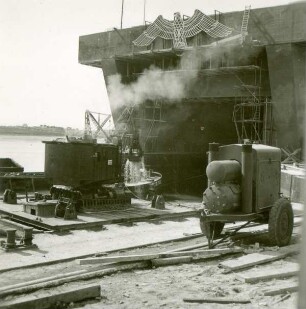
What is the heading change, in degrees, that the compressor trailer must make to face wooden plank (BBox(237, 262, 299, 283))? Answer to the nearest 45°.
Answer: approximately 45° to its left

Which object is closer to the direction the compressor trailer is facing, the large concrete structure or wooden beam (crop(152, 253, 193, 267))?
the wooden beam

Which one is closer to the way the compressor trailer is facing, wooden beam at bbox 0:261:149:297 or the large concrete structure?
the wooden beam

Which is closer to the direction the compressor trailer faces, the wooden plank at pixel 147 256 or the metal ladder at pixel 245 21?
the wooden plank

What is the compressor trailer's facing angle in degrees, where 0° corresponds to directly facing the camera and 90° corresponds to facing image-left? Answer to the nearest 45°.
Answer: approximately 45°

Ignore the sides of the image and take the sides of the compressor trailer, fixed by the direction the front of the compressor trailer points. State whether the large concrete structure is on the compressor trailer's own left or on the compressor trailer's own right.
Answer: on the compressor trailer's own right

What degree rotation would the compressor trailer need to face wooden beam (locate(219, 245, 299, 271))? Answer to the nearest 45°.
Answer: approximately 45° to its left

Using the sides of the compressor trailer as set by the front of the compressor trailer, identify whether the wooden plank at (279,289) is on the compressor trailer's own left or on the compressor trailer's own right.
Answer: on the compressor trailer's own left
